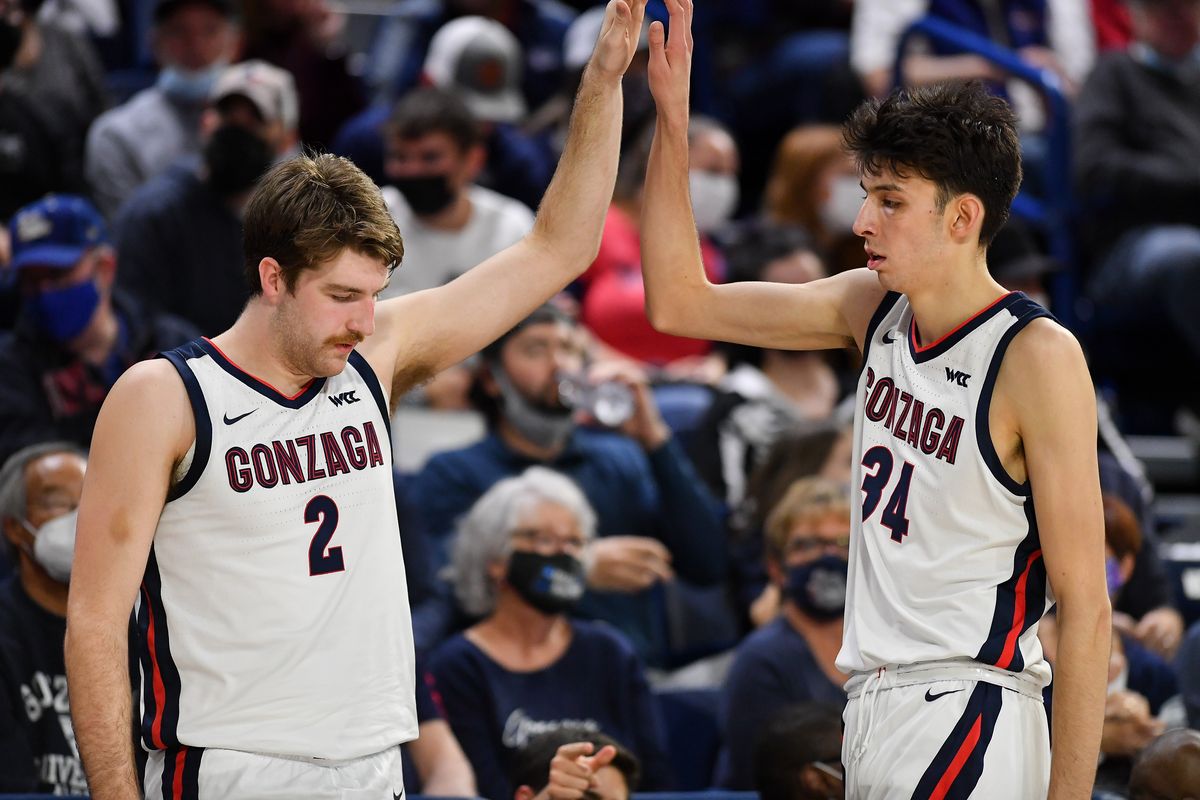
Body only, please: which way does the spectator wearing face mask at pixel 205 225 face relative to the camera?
toward the camera

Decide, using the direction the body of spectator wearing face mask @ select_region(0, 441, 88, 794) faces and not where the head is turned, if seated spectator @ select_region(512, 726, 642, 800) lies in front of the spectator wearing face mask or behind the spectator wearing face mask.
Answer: in front

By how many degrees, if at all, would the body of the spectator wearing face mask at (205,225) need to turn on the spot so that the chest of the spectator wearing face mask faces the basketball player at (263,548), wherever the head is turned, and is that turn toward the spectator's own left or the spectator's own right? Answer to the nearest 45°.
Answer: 0° — they already face them

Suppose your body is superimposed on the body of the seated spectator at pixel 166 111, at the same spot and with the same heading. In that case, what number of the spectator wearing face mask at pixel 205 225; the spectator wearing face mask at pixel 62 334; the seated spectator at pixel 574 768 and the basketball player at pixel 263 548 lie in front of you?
4

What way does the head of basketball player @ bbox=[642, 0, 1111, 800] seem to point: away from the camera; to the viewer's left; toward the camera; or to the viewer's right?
to the viewer's left

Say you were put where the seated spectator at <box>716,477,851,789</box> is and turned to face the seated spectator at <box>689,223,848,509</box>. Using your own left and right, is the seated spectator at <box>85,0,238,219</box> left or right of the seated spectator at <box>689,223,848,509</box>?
left

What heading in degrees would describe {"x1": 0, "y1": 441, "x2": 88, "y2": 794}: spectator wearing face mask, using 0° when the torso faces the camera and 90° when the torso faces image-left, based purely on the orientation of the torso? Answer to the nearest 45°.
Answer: approximately 315°

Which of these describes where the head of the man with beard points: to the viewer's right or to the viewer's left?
to the viewer's right

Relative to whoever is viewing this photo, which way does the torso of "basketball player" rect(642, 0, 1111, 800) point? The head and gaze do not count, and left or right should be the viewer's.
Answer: facing the viewer and to the left of the viewer

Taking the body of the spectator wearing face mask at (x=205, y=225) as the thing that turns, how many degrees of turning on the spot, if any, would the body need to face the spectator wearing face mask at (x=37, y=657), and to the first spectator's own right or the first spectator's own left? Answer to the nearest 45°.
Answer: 0° — they already face them

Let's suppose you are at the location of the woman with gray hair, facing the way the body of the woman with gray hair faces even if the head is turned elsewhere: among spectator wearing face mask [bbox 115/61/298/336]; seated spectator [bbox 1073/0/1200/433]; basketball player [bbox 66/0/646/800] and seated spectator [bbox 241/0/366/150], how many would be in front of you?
1

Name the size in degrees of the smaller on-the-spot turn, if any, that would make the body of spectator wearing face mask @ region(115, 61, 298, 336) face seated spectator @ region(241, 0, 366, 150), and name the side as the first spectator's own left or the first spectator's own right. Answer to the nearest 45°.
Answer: approximately 180°
